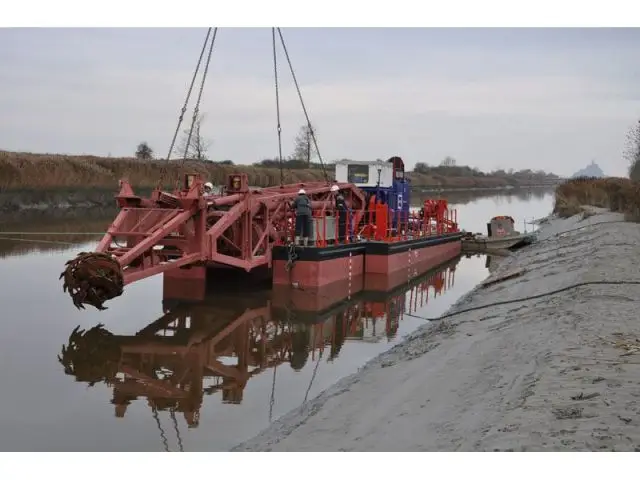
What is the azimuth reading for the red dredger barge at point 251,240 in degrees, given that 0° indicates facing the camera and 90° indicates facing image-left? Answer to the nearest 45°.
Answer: approximately 45°

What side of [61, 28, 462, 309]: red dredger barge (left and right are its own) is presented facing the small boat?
back
